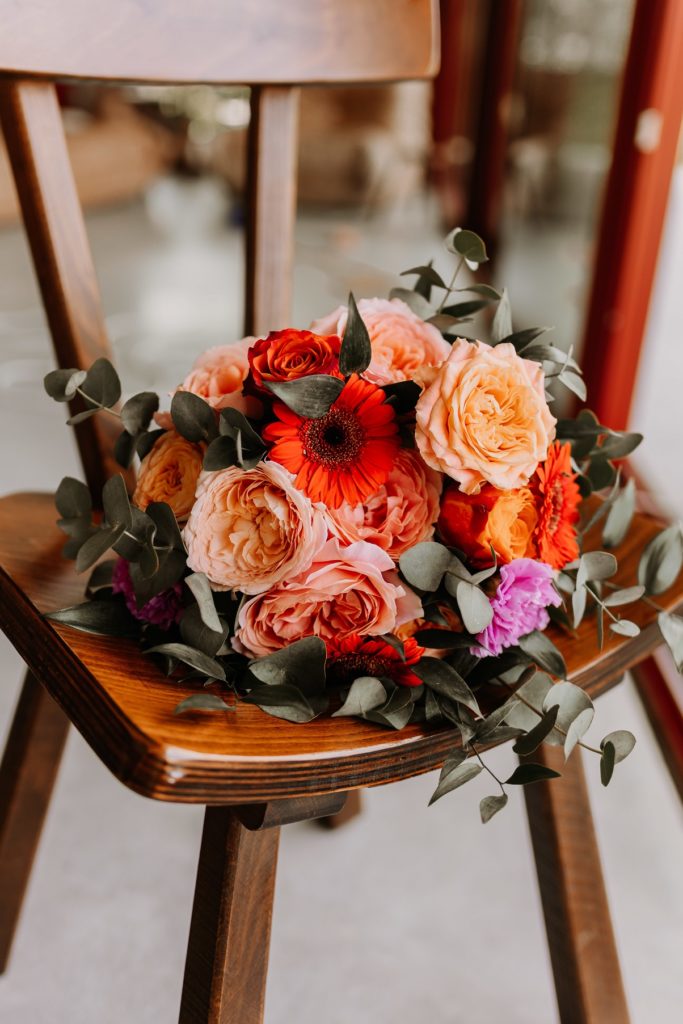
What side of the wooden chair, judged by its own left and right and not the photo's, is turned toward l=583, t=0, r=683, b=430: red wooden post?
left
